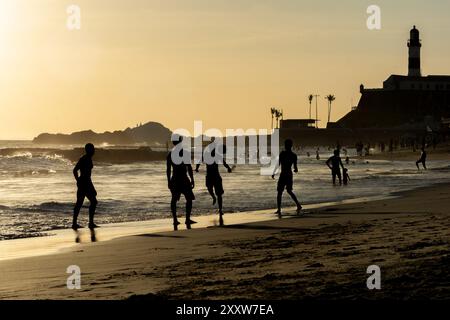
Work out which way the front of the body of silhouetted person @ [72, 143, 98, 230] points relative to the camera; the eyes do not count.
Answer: to the viewer's right
